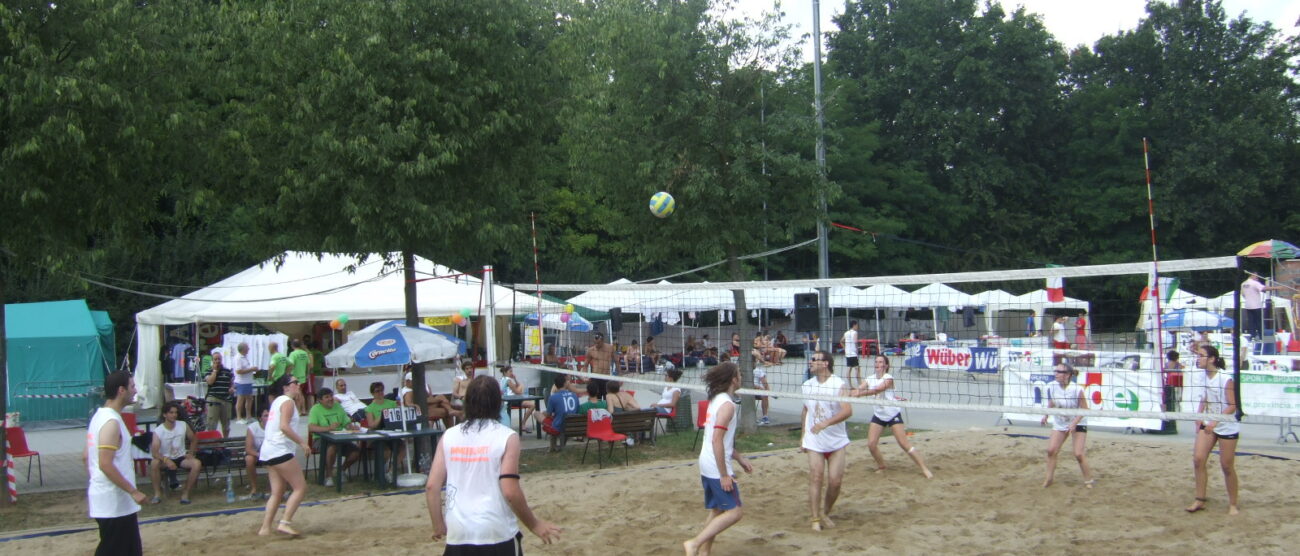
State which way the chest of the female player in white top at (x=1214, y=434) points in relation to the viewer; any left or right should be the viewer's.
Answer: facing the viewer and to the left of the viewer

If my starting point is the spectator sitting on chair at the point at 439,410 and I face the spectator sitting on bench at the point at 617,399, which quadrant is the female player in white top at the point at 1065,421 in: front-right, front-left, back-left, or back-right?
front-right

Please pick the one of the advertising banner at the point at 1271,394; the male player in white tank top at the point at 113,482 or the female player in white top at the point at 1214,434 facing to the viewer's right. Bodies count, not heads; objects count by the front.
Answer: the male player in white tank top

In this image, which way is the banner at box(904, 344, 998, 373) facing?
toward the camera

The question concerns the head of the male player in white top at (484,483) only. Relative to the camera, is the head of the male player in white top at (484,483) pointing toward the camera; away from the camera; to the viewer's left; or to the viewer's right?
away from the camera

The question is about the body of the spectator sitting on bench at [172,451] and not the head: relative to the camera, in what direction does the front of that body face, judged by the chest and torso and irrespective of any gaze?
toward the camera

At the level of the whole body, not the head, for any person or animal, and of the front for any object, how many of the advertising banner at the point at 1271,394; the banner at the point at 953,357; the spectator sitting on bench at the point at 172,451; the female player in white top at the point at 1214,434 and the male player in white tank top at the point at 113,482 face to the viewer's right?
1

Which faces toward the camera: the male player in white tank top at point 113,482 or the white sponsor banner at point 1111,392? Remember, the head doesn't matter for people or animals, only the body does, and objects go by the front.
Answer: the white sponsor banner

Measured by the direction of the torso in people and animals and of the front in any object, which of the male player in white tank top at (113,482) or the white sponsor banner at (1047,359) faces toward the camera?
the white sponsor banner

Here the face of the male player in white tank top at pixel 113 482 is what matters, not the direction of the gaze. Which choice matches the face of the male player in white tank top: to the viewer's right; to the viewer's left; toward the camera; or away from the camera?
to the viewer's right

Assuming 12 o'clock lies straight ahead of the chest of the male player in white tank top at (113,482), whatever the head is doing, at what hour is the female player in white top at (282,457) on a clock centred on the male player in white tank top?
The female player in white top is roughly at 10 o'clock from the male player in white tank top.

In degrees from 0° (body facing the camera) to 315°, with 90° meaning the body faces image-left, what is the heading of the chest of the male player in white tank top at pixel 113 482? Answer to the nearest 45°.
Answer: approximately 270°

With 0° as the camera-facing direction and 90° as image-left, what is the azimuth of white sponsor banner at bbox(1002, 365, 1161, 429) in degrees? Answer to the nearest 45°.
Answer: approximately 0°

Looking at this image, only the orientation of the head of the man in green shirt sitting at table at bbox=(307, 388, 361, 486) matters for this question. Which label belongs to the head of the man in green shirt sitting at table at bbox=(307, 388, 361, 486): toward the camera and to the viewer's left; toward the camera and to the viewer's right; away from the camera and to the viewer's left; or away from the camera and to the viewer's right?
toward the camera and to the viewer's right
